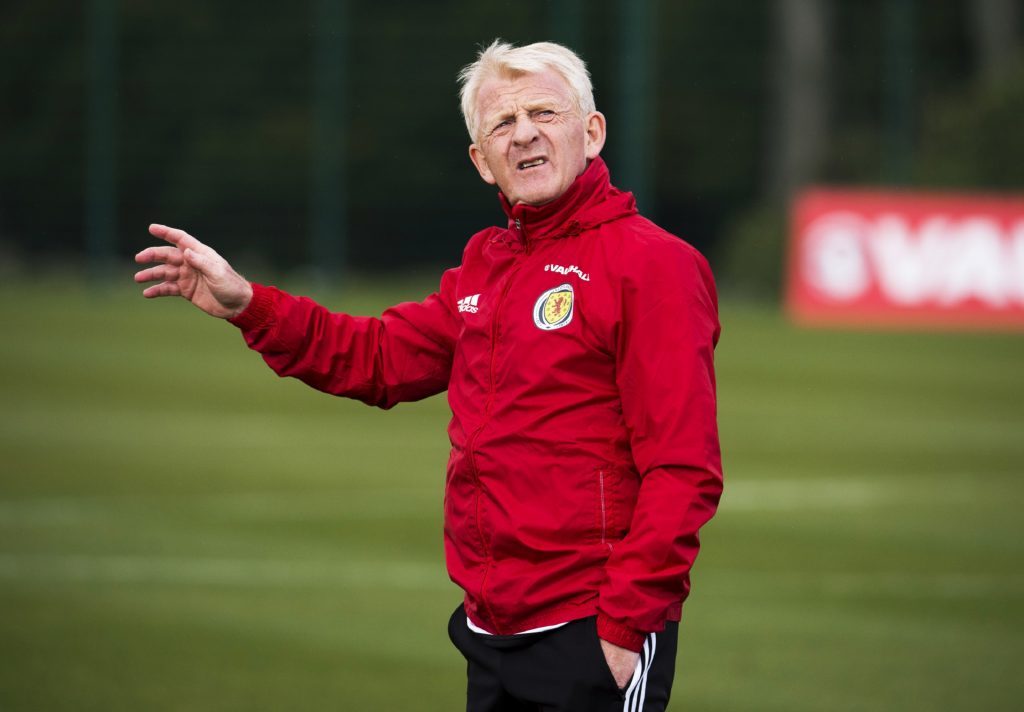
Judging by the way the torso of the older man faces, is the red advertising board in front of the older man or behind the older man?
behind

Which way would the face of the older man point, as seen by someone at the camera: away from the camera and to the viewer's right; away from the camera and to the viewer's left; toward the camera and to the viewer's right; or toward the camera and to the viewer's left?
toward the camera and to the viewer's left

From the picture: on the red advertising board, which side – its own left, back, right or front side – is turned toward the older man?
front

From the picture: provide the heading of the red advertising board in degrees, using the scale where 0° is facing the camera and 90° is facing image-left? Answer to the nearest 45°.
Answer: approximately 0°

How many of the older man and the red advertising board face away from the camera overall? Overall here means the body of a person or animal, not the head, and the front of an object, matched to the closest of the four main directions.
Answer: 0

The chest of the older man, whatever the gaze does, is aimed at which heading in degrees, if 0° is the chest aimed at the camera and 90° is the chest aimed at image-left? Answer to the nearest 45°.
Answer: approximately 45°
